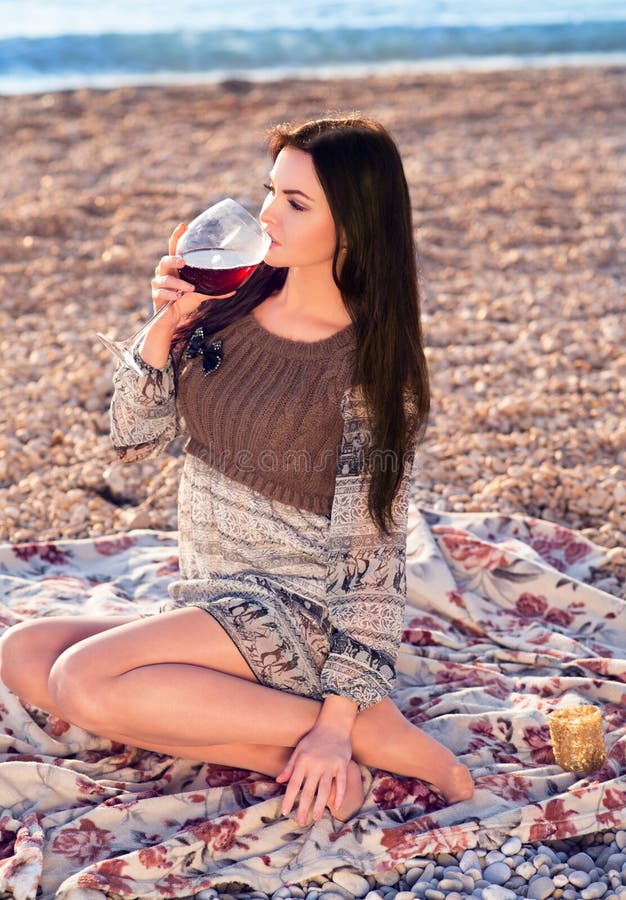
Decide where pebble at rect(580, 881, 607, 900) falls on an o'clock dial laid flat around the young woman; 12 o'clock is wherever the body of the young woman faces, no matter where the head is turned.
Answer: The pebble is roughly at 9 o'clock from the young woman.

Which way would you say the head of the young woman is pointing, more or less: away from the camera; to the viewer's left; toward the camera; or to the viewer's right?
to the viewer's left

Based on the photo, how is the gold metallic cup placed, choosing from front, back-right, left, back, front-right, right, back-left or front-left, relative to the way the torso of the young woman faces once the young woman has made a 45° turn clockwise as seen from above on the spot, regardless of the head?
back

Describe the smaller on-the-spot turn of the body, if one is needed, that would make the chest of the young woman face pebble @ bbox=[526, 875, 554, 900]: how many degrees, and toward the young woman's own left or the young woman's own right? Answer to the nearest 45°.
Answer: approximately 90° to the young woman's own left

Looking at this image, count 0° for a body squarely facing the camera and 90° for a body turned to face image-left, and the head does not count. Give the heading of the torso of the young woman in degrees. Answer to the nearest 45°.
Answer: approximately 45°

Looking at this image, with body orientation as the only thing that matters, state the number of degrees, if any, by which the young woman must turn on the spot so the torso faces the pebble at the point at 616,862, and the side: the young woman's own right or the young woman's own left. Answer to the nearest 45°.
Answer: approximately 90° to the young woman's own left

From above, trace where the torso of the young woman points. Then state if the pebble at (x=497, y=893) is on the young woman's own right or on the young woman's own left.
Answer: on the young woman's own left
